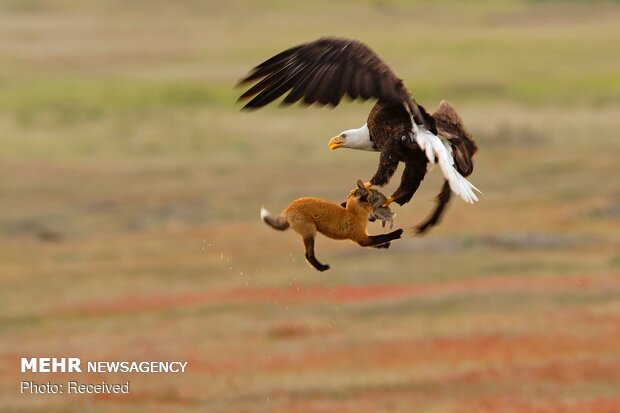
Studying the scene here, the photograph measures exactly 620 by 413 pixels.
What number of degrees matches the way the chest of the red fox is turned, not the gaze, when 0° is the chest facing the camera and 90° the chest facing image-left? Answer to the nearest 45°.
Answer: approximately 270°
